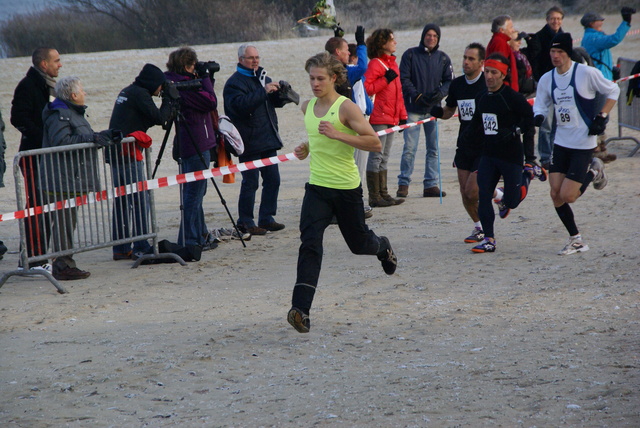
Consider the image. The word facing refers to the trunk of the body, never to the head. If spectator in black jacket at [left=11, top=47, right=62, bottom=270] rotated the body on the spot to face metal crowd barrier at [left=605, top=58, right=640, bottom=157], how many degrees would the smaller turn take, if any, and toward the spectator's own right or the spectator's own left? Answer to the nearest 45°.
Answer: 0° — they already face it

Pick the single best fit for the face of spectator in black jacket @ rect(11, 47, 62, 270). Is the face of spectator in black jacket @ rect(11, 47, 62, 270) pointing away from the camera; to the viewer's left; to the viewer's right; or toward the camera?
to the viewer's right

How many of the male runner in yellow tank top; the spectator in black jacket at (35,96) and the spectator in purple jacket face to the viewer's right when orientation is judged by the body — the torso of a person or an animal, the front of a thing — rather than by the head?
2

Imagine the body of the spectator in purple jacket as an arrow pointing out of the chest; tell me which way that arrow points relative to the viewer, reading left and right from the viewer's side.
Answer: facing to the right of the viewer

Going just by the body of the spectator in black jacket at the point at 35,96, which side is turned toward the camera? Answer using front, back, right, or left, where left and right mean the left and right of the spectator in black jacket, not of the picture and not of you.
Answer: right

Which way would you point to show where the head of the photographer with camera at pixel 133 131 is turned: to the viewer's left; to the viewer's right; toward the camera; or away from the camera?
to the viewer's right

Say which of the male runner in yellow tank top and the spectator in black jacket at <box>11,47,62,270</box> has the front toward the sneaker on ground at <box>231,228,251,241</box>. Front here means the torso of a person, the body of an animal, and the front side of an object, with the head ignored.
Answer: the spectator in black jacket

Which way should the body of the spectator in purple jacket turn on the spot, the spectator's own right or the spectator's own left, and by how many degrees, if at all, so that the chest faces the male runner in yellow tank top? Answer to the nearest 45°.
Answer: approximately 90° to the spectator's own right
